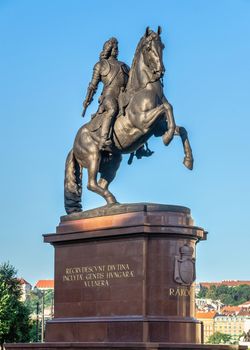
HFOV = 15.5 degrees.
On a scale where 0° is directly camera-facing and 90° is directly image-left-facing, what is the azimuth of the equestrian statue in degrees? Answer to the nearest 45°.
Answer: approximately 315°
